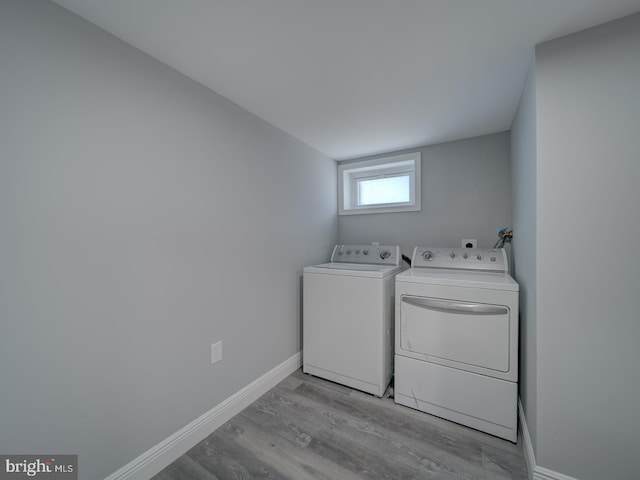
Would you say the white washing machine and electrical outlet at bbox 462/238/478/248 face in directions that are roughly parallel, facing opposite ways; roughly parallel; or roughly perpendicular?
roughly parallel

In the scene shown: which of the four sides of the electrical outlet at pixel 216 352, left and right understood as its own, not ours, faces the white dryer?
front

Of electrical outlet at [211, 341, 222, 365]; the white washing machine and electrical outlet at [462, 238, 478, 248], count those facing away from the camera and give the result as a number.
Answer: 0

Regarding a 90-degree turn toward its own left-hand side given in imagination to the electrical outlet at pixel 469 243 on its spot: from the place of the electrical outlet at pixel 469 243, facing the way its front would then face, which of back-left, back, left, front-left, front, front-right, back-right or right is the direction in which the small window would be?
back

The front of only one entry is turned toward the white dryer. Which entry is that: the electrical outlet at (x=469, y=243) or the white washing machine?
the electrical outlet

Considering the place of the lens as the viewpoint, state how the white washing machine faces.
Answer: facing the viewer and to the left of the viewer

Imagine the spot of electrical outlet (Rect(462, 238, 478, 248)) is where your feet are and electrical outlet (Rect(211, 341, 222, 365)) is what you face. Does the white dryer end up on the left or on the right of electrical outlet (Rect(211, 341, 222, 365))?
left

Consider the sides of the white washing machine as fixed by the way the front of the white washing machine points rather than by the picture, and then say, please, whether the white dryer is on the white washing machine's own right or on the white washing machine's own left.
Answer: on the white washing machine's own left

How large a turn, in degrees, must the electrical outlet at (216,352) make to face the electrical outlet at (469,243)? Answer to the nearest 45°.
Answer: approximately 45° to its left

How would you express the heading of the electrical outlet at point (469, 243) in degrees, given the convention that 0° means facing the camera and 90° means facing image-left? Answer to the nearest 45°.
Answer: approximately 0°

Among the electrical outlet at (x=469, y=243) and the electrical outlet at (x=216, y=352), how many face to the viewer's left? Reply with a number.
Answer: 0

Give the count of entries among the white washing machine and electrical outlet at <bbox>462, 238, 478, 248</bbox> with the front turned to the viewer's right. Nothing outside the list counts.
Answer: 0

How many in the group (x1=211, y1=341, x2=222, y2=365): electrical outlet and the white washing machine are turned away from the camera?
0

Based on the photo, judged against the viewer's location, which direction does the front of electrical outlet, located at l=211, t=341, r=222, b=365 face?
facing the viewer and to the right of the viewer

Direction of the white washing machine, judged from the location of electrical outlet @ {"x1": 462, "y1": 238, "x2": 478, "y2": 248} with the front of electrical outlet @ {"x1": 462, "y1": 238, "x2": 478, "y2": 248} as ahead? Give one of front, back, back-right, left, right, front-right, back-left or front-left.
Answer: front-right
